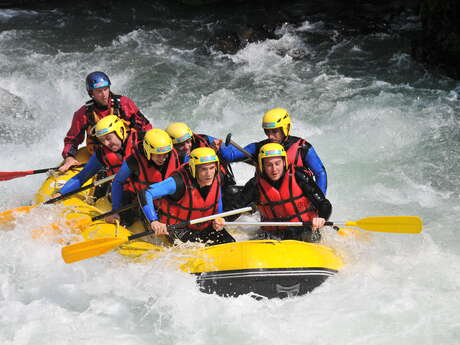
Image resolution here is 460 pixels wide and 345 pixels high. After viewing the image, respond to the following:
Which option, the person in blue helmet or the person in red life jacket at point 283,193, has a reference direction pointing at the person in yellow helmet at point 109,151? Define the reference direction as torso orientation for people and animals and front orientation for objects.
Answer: the person in blue helmet

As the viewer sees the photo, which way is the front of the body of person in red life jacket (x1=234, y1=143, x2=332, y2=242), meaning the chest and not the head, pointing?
toward the camera

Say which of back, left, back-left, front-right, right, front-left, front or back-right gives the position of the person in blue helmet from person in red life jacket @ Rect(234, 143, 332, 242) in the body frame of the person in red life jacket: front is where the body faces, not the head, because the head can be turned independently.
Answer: back-right

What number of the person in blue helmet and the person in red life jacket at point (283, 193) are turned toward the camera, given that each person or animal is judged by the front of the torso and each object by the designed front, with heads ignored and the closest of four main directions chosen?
2

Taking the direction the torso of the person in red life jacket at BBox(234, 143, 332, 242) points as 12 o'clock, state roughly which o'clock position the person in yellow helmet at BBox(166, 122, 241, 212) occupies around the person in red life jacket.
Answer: The person in yellow helmet is roughly at 4 o'clock from the person in red life jacket.

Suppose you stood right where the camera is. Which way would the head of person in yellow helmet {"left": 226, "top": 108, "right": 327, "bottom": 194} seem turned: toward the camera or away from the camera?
toward the camera

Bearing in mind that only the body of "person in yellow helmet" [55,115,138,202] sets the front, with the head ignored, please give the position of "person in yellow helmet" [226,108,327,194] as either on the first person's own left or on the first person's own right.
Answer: on the first person's own left

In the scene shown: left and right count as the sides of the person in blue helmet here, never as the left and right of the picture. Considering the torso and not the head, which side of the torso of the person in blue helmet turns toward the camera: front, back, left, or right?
front

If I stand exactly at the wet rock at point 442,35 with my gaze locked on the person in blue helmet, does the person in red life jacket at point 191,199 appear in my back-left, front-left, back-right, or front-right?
front-left

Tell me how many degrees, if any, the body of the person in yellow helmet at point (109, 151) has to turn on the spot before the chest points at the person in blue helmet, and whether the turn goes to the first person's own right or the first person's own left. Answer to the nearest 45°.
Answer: approximately 135° to the first person's own right

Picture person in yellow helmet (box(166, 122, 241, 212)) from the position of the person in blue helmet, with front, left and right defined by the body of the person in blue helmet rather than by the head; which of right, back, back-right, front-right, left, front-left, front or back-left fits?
front-left

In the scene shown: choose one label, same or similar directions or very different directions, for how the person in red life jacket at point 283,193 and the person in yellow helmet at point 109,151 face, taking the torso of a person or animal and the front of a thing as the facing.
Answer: same or similar directions

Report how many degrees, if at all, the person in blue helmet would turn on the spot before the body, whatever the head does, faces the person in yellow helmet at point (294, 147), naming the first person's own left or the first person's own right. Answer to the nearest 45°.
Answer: approximately 45° to the first person's own left

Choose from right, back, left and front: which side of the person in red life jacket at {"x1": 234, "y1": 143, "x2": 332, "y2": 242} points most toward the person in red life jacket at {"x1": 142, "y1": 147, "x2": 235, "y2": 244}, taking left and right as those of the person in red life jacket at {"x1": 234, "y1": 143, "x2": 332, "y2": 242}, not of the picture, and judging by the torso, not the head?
right

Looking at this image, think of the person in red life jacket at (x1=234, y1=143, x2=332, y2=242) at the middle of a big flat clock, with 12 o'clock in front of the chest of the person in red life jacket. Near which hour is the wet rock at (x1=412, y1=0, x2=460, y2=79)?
The wet rock is roughly at 7 o'clock from the person in red life jacket.
